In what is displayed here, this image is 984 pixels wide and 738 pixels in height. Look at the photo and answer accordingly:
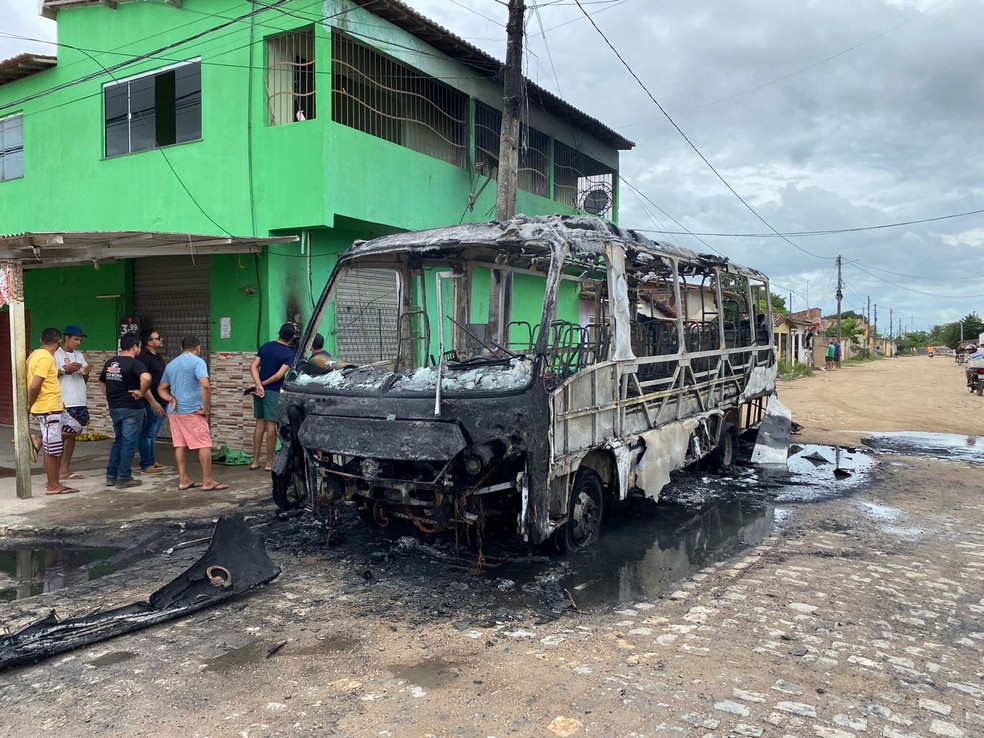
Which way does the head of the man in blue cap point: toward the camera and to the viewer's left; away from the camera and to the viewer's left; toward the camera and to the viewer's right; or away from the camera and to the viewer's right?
toward the camera and to the viewer's right

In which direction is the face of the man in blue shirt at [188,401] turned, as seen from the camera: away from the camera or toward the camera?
away from the camera

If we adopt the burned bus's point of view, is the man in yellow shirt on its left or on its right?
on its right

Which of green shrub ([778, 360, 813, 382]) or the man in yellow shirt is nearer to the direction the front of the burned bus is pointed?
the man in yellow shirt

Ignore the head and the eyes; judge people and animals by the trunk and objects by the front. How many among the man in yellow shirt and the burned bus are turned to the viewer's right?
1

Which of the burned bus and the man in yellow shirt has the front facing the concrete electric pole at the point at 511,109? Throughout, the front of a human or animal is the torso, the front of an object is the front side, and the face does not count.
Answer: the man in yellow shirt

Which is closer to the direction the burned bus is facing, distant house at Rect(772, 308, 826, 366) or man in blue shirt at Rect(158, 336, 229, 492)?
the man in blue shirt

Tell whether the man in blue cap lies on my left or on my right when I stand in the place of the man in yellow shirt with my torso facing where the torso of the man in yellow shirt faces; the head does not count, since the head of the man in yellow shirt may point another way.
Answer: on my left

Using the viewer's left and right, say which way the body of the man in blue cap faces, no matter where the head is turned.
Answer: facing the viewer and to the right of the viewer

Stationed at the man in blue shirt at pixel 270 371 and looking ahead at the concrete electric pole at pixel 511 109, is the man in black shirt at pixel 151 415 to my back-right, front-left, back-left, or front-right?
back-left

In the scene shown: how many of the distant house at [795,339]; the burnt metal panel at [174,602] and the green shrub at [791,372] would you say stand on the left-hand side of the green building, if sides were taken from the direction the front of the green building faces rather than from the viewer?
2

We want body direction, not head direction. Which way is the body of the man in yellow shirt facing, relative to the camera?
to the viewer's right

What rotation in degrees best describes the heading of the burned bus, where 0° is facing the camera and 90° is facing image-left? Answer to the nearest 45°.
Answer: approximately 45°
